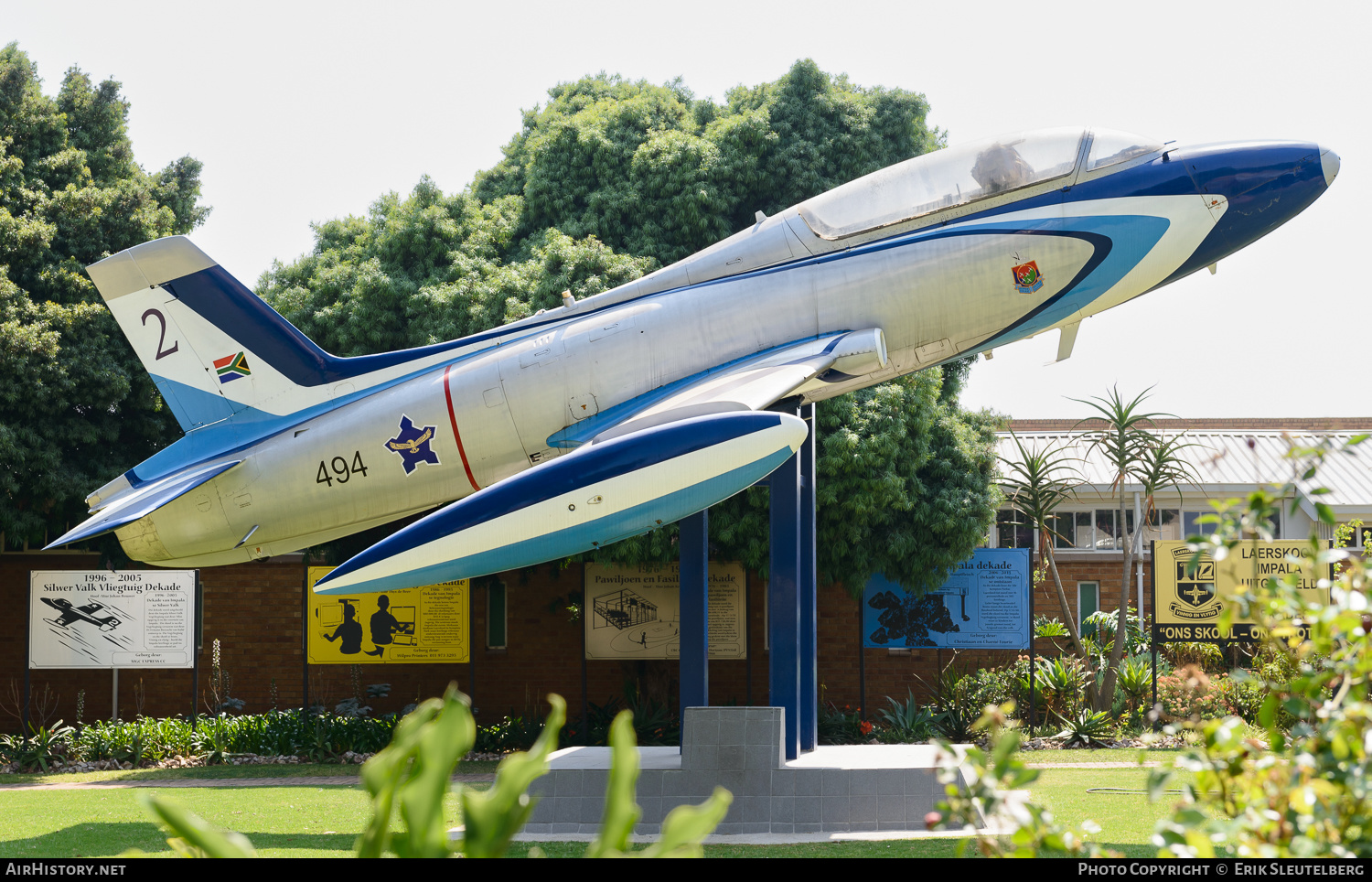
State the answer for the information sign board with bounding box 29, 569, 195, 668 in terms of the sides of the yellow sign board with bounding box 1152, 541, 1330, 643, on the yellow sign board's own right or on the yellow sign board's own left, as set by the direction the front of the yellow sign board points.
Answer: on the yellow sign board's own right

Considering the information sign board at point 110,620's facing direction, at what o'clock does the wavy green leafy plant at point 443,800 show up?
The wavy green leafy plant is roughly at 12 o'clock from the information sign board.

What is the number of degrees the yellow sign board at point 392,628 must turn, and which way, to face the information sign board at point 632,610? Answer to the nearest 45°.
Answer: approximately 90° to its left

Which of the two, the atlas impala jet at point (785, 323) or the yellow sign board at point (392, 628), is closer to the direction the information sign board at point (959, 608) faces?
the atlas impala jet

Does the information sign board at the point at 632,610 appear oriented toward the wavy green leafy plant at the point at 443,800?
yes

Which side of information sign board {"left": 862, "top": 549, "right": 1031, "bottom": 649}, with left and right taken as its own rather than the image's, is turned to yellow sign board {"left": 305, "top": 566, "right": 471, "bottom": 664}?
right

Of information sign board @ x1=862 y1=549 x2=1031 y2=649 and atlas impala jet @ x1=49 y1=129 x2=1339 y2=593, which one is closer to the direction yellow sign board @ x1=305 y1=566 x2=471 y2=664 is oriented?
the atlas impala jet

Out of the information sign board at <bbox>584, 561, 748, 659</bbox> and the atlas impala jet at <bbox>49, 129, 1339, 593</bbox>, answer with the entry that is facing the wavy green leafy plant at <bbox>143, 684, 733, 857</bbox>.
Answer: the information sign board

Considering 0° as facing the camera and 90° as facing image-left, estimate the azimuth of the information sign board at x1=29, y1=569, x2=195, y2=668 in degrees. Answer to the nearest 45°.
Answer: approximately 0°

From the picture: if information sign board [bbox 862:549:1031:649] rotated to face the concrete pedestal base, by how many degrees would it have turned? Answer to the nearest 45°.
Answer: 0° — it already faces it
